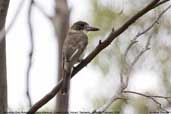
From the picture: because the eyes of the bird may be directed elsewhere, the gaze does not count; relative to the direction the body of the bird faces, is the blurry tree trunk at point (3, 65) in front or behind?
behind
